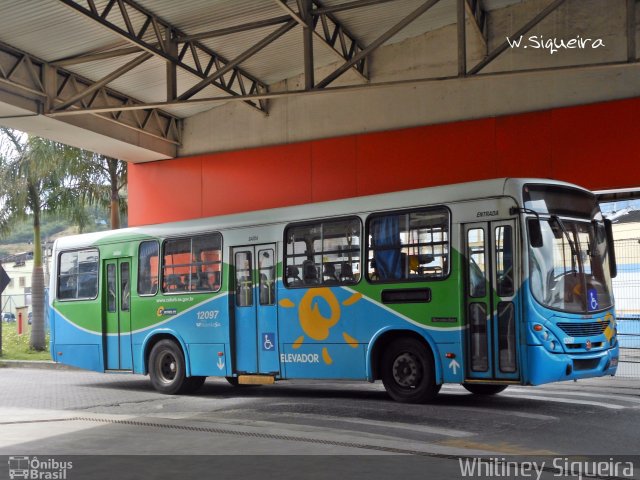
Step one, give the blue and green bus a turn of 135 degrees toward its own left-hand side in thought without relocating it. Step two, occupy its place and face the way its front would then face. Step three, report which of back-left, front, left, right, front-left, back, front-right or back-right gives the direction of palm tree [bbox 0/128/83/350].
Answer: front-left

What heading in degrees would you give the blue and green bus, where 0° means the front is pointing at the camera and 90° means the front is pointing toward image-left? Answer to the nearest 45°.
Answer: approximately 315°

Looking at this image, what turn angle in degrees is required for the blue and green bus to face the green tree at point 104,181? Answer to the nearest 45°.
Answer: approximately 180°
